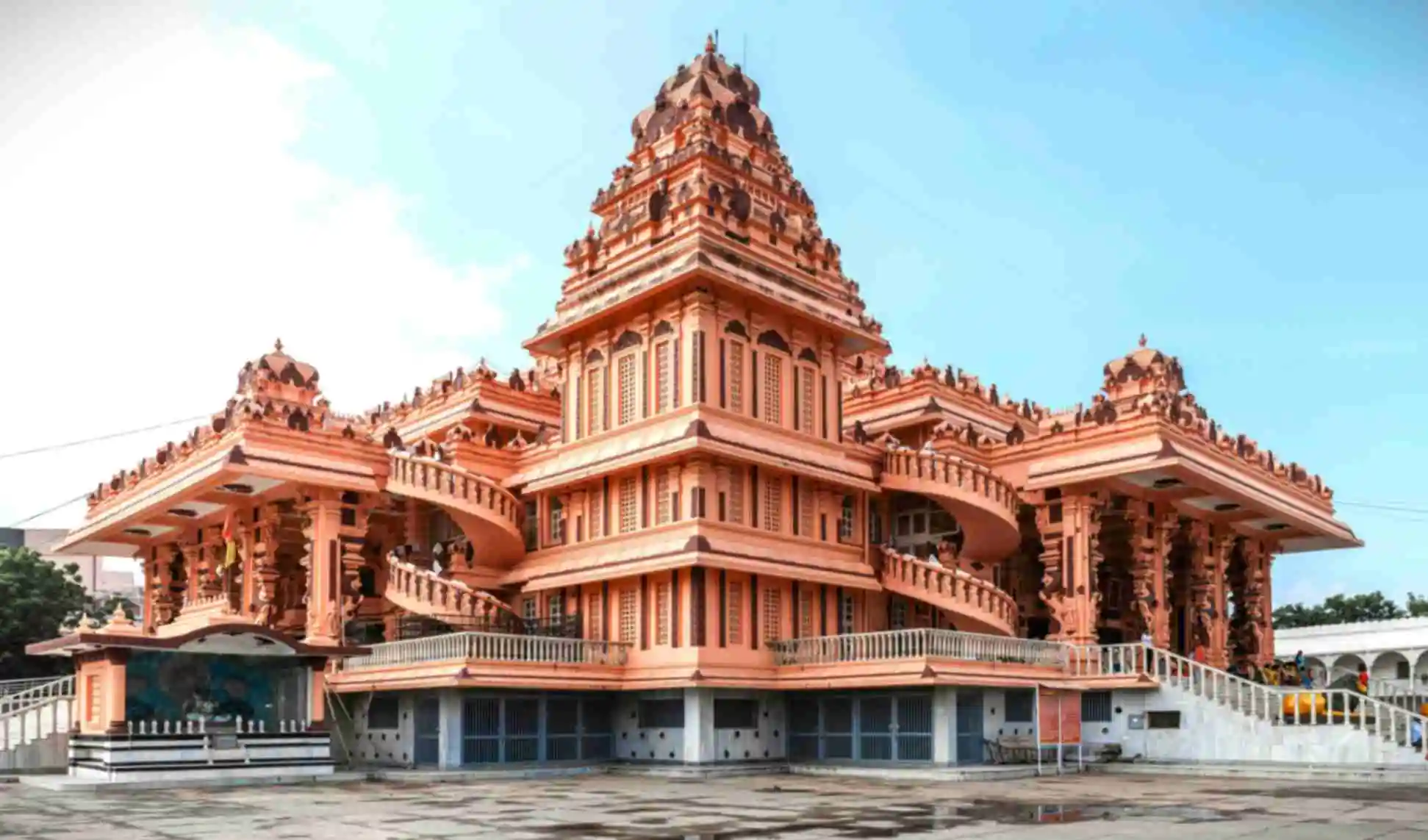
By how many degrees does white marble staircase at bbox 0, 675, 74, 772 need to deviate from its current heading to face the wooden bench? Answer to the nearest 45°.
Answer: approximately 135° to its left

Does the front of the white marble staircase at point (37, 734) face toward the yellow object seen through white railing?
no

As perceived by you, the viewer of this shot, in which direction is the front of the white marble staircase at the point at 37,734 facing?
facing to the left of the viewer
